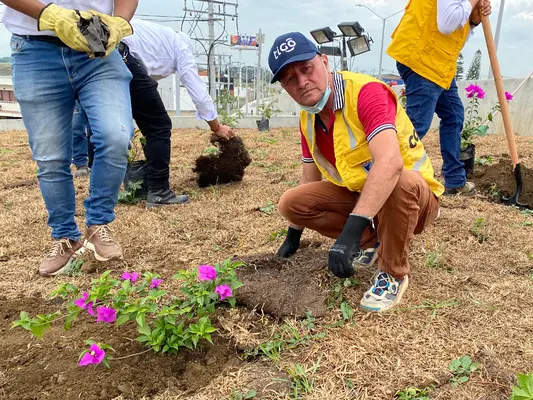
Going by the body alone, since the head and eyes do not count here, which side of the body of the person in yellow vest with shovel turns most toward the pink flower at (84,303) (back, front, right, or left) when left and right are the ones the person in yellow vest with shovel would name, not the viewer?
right

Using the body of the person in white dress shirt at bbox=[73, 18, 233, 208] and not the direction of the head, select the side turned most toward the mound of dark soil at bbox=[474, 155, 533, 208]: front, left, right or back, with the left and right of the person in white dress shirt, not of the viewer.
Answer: front

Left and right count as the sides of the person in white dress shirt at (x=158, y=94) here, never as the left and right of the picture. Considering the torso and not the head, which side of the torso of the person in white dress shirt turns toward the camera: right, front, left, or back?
right

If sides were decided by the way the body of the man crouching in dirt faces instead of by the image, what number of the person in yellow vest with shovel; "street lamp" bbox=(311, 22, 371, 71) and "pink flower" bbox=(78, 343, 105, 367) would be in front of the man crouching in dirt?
1

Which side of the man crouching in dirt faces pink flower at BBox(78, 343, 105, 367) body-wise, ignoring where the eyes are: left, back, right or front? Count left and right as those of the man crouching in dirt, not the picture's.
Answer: front

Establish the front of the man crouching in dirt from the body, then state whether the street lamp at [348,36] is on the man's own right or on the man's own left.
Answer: on the man's own right

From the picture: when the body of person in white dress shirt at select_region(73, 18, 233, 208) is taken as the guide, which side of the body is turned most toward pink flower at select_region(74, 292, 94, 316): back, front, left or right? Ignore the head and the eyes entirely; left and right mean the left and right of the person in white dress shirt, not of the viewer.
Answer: right

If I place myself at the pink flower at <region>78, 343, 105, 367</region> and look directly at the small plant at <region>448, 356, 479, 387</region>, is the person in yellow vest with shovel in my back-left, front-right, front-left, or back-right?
front-left

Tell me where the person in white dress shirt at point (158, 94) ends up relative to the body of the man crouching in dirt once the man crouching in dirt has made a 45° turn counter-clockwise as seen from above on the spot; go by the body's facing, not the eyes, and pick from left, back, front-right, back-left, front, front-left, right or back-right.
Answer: back-right

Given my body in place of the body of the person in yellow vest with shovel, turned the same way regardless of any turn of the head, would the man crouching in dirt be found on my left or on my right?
on my right

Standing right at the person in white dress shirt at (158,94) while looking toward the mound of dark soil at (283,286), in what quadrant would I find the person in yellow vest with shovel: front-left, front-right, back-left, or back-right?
front-left

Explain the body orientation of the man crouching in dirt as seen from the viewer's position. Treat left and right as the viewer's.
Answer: facing the viewer and to the left of the viewer

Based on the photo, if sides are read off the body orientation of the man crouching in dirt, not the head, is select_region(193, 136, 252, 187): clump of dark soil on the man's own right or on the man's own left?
on the man's own right

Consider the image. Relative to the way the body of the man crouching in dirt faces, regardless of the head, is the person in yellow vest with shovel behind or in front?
behind

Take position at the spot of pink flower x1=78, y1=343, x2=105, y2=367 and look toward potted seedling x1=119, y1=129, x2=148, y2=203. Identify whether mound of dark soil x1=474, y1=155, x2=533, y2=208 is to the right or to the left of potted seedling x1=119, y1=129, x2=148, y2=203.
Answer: right
